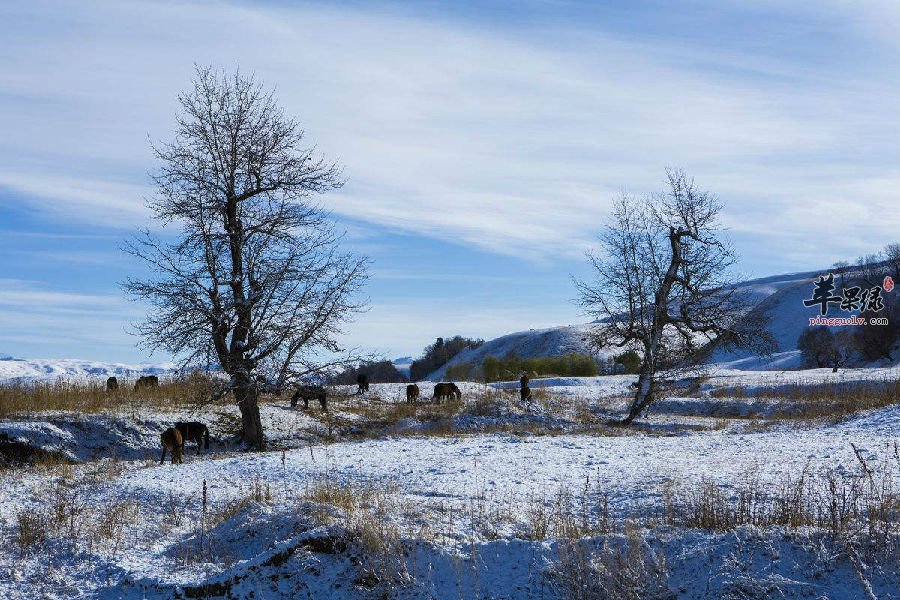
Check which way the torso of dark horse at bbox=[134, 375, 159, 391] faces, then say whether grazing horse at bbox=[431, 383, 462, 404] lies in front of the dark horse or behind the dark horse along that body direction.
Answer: behind

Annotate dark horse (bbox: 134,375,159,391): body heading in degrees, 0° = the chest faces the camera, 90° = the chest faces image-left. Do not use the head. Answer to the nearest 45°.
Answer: approximately 90°

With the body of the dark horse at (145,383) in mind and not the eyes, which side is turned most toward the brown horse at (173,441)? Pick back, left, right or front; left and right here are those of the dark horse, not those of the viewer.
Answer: left

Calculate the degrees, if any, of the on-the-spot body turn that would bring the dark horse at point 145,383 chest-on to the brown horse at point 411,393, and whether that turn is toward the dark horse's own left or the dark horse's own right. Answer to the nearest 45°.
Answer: approximately 180°
